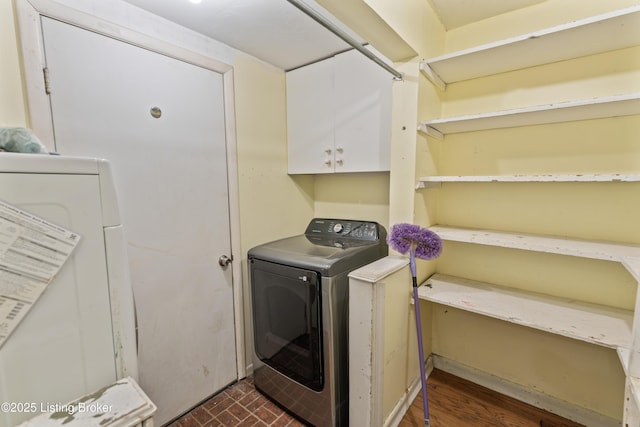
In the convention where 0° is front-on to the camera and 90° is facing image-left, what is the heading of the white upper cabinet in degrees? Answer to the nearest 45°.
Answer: approximately 0°

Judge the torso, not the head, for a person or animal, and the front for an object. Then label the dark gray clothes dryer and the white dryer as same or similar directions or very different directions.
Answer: very different directions

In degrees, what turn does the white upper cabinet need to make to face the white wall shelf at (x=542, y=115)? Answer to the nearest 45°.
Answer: approximately 45° to its left

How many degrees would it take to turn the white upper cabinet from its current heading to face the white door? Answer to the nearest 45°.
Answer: approximately 45° to its right

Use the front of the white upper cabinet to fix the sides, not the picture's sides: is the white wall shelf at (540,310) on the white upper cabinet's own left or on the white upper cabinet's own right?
on the white upper cabinet's own left

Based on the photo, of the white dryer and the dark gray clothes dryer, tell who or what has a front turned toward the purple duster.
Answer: the white dryer

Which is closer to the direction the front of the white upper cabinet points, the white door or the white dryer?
the white dryer

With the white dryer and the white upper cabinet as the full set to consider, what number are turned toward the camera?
1

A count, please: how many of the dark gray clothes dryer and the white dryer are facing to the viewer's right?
1

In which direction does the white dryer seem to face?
to the viewer's right
